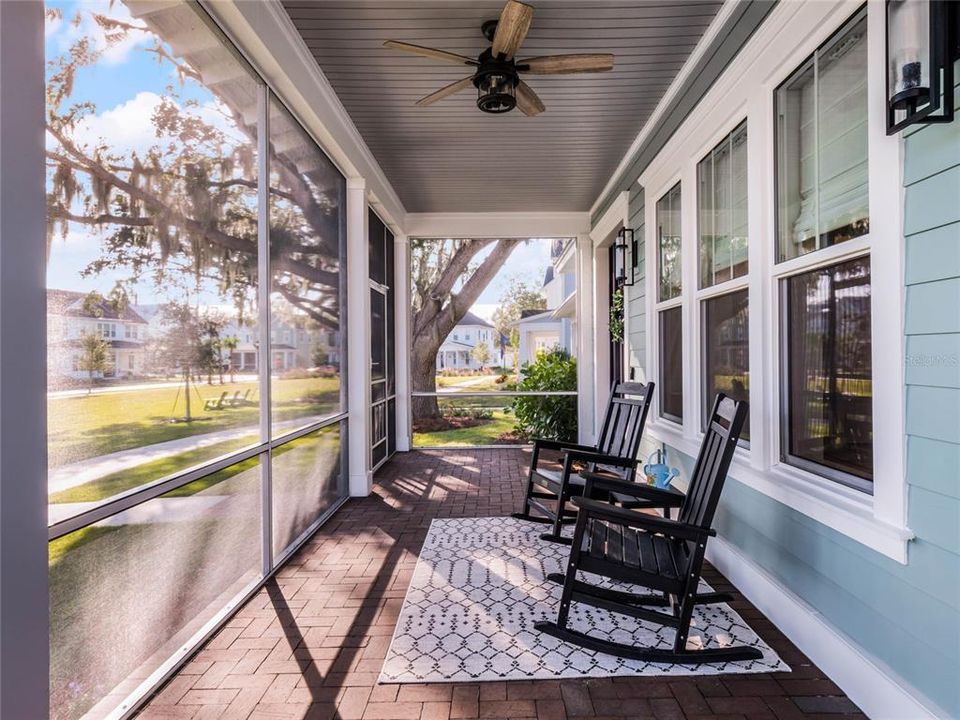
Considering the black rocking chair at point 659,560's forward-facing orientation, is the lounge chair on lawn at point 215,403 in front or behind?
in front

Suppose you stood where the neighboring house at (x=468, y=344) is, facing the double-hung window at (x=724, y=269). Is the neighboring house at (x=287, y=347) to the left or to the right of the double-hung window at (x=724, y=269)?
right

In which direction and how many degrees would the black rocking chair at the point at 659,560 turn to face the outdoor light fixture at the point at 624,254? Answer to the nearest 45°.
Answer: approximately 90° to its right

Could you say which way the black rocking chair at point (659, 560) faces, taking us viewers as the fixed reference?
facing to the left of the viewer

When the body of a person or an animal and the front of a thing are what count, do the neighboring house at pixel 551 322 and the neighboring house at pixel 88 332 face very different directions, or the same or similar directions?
very different directions

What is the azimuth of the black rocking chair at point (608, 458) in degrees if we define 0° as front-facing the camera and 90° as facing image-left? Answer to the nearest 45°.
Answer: approximately 45°

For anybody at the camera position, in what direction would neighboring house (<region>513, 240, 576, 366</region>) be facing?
facing to the left of the viewer

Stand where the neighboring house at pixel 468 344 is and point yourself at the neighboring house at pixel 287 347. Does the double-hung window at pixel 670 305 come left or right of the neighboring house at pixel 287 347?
left

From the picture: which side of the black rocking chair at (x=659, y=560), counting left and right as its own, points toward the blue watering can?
right

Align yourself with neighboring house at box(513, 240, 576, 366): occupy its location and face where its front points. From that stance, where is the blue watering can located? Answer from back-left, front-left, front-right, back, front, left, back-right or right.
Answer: left

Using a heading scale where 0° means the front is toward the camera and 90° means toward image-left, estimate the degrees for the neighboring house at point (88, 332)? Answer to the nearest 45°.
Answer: approximately 315°

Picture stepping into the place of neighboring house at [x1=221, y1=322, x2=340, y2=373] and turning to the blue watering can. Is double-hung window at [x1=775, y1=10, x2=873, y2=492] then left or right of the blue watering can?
right
